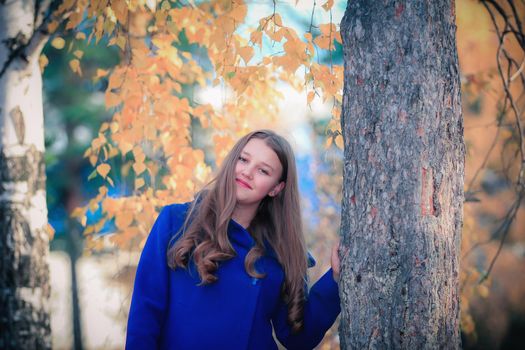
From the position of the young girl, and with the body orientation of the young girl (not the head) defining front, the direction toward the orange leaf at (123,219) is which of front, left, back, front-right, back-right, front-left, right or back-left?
back-right

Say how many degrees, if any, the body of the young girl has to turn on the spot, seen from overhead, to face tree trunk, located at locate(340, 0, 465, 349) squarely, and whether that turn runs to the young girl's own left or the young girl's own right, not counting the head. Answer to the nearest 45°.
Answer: approximately 45° to the young girl's own left

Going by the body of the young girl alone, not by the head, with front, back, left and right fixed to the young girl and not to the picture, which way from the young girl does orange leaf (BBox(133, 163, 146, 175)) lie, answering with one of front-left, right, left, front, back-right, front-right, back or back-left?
back-right

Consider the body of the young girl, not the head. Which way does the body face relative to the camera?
toward the camera

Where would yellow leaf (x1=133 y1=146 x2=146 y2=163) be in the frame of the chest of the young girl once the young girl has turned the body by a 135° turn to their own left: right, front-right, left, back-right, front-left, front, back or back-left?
left

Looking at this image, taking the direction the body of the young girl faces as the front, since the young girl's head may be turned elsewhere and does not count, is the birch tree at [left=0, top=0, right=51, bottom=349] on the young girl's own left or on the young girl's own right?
on the young girl's own right
